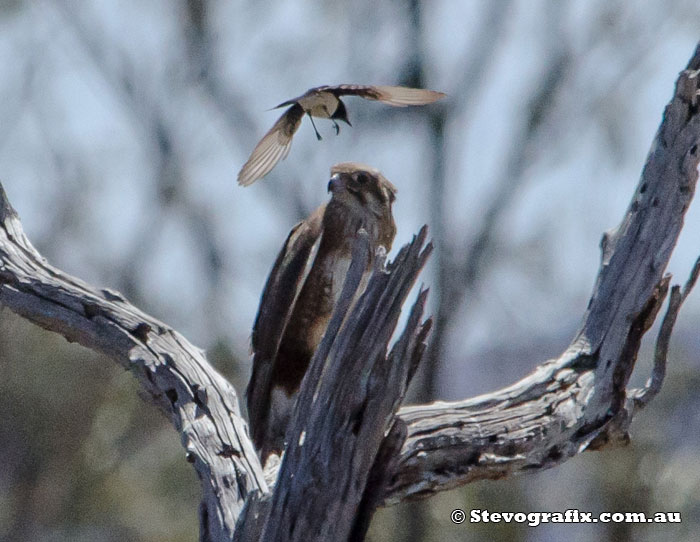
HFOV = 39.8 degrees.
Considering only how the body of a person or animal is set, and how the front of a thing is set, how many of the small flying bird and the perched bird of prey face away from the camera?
0

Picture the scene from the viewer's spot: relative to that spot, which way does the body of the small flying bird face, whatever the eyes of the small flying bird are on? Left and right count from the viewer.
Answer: facing the viewer and to the right of the viewer
